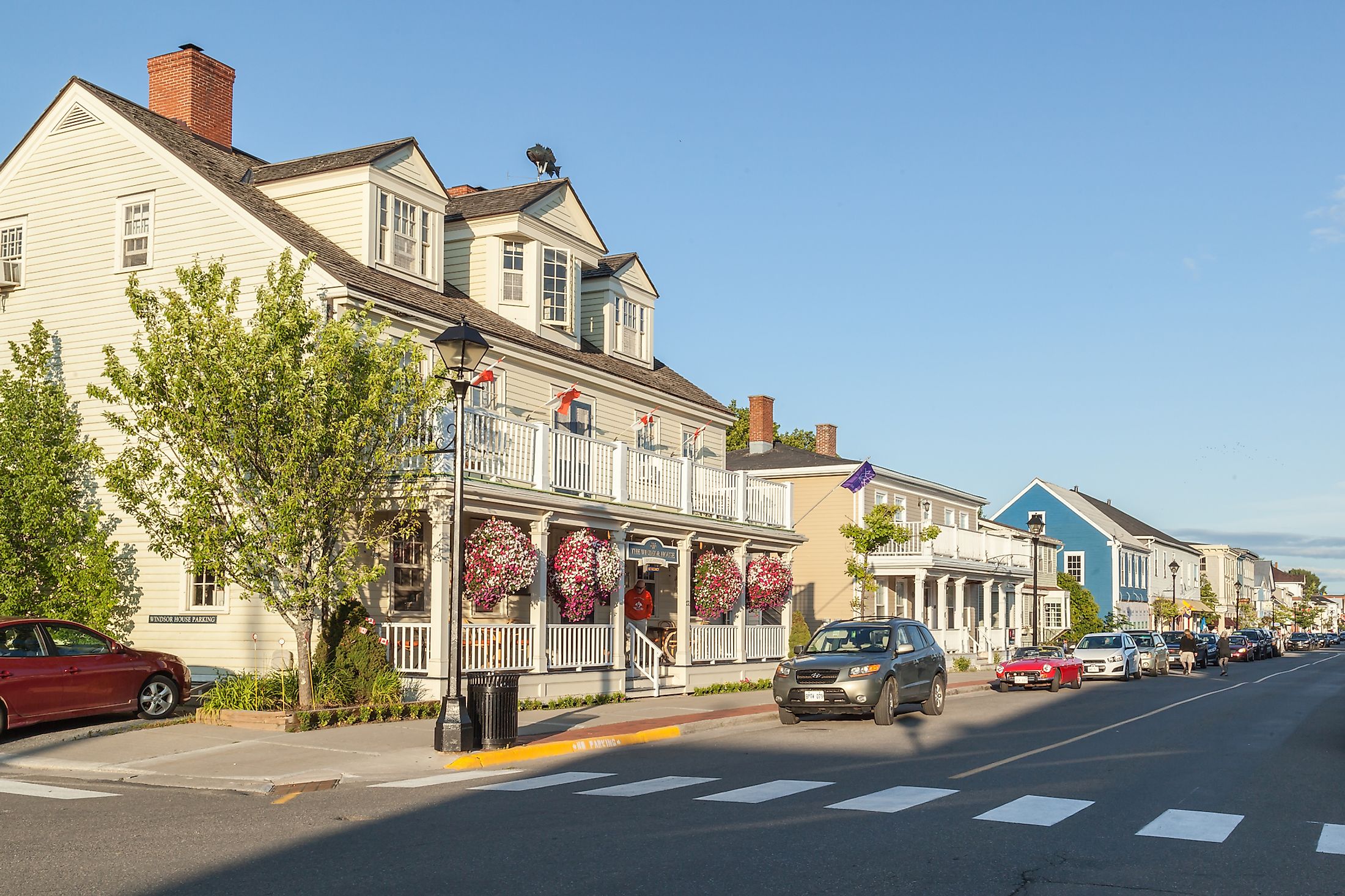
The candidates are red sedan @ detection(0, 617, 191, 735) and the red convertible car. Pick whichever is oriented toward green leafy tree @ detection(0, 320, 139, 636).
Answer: the red convertible car

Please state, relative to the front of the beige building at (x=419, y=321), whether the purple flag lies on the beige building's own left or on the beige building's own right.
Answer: on the beige building's own left

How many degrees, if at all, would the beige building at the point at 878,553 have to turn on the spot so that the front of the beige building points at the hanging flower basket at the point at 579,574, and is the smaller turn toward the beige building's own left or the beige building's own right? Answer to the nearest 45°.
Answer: approximately 45° to the beige building's own right

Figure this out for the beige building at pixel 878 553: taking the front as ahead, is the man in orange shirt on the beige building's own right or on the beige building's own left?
on the beige building's own right

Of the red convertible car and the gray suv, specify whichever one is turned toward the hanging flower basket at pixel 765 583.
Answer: the red convertible car

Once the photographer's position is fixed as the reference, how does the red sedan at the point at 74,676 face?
facing to the right of the viewer

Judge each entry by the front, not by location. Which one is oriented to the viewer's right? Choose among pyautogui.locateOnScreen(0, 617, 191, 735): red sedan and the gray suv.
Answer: the red sedan

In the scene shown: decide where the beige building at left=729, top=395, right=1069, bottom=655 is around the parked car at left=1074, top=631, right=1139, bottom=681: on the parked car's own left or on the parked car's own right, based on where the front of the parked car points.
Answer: on the parked car's own right

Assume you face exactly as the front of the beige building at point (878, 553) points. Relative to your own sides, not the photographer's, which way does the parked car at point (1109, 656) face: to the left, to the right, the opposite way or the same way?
to the right

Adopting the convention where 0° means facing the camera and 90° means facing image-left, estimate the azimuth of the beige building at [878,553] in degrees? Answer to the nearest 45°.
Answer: approximately 315°

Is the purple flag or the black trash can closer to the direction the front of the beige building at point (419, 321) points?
the black trash can

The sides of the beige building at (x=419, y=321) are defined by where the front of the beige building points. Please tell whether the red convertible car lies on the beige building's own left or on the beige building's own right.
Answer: on the beige building's own left
